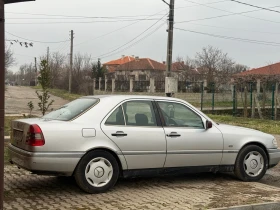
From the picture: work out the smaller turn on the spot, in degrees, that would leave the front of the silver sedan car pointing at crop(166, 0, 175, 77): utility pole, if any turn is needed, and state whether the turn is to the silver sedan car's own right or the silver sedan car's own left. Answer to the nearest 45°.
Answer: approximately 45° to the silver sedan car's own left

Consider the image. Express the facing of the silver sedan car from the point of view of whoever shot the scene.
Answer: facing away from the viewer and to the right of the viewer
